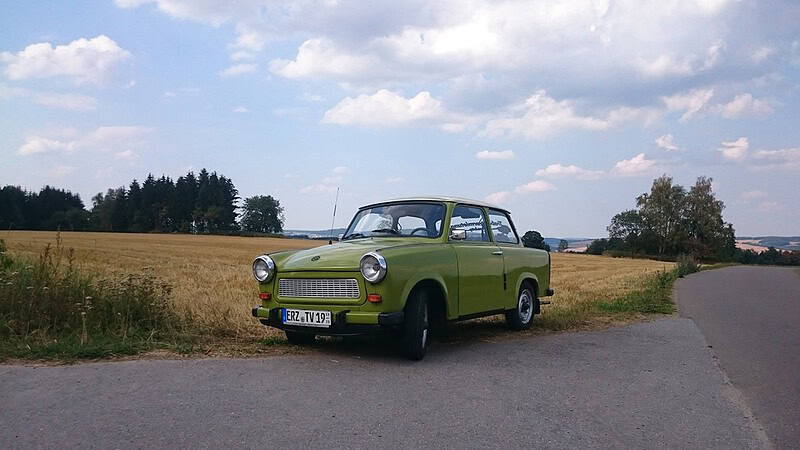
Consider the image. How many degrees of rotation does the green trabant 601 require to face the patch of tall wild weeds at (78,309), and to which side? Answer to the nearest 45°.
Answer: approximately 45° to its right

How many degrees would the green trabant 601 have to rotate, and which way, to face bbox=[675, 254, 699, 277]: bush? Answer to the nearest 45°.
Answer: approximately 180°

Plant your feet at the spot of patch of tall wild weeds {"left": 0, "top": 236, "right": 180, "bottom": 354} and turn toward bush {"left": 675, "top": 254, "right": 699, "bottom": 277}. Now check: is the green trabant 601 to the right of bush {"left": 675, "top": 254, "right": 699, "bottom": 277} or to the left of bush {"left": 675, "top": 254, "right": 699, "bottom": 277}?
right
